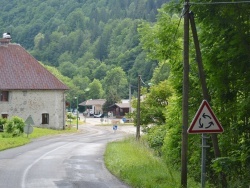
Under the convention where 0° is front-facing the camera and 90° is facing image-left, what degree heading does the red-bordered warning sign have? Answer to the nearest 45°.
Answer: approximately 0°
